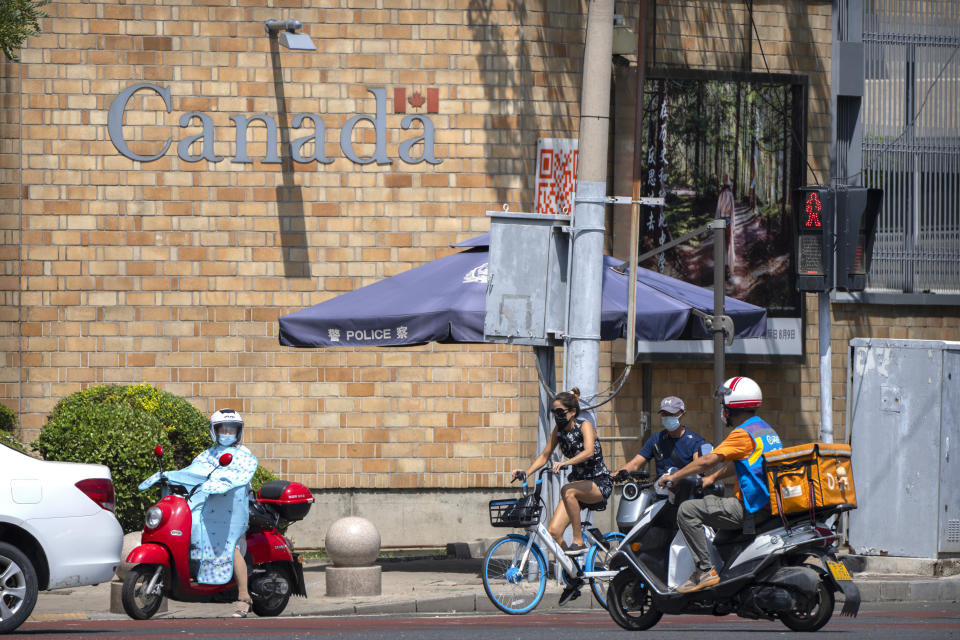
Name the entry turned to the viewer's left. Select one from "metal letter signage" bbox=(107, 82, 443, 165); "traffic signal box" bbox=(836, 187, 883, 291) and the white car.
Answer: the white car

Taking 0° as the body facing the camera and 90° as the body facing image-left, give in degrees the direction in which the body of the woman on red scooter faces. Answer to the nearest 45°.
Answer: approximately 45°

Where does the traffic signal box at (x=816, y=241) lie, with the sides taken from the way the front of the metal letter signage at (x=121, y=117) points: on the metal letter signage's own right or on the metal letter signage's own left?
on the metal letter signage's own left

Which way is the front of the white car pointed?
to the viewer's left

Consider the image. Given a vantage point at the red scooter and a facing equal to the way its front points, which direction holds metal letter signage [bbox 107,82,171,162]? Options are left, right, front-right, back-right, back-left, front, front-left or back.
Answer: back-right

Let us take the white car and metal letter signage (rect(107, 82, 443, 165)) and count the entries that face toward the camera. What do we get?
1

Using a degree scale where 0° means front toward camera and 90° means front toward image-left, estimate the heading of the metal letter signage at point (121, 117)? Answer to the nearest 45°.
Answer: approximately 0°

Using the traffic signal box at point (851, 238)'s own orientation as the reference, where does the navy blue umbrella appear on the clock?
The navy blue umbrella is roughly at 4 o'clock from the traffic signal box.

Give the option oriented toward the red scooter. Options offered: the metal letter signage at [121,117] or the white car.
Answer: the metal letter signage

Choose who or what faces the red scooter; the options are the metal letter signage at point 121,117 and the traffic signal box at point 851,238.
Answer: the metal letter signage
